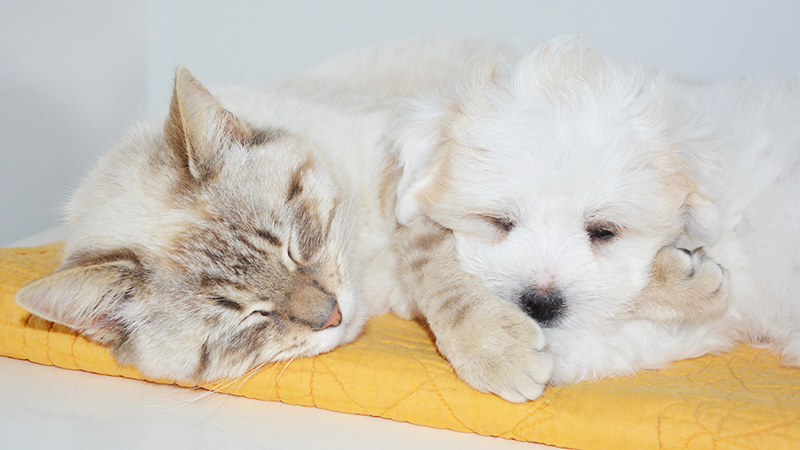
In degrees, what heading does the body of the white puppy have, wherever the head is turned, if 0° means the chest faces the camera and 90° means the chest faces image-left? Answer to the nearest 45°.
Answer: approximately 45°

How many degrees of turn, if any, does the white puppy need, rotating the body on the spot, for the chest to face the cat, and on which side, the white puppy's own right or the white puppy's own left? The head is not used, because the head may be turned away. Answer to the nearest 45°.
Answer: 0° — it already faces it
